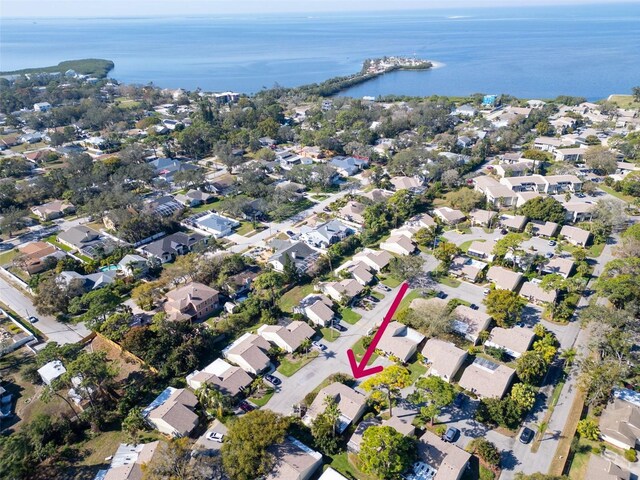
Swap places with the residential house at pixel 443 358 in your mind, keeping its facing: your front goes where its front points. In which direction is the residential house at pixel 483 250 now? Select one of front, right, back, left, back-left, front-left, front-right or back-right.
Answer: back-right

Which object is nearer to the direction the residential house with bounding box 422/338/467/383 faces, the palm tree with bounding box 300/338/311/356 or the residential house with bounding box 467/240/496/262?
the palm tree

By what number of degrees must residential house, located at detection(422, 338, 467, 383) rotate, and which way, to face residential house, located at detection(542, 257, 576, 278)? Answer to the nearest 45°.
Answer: approximately 180°

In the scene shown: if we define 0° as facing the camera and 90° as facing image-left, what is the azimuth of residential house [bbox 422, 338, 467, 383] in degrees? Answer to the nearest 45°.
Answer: approximately 45°

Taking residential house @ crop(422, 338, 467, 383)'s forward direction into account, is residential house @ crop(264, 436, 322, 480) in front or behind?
in front

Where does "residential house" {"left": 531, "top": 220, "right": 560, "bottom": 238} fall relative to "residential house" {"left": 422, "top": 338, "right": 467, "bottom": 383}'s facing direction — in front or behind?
behind

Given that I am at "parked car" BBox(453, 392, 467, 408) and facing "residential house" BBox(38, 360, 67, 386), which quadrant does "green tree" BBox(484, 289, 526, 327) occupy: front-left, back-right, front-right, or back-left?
back-right

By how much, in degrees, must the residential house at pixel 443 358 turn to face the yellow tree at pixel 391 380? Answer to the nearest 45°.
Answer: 0° — it already faces it

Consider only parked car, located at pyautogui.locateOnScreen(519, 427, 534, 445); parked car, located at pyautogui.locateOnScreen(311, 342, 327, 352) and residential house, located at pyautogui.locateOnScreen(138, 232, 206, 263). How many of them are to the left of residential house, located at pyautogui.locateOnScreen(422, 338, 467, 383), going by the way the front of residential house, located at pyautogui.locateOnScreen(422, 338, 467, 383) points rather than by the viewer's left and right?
1

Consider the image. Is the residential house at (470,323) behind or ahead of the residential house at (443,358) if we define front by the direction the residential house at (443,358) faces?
behind

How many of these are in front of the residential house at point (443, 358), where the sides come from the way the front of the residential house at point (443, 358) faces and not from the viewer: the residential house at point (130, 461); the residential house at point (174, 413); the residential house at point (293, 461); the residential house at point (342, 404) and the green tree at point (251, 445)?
5

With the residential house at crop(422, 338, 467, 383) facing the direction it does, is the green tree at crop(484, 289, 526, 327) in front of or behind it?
behind

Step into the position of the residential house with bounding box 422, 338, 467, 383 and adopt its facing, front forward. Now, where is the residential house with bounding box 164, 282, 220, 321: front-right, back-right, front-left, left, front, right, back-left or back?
front-right

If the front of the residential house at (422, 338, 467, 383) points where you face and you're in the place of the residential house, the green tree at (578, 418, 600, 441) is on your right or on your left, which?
on your left
